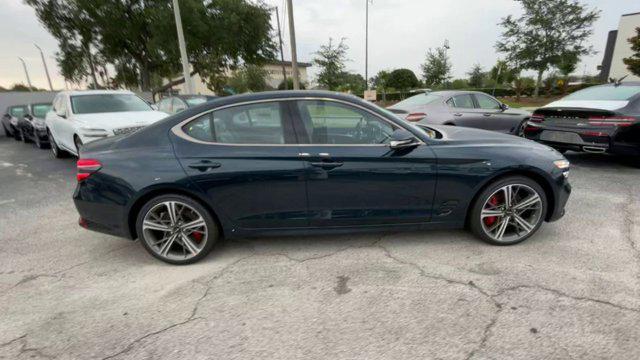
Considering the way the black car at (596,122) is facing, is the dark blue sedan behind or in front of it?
behind

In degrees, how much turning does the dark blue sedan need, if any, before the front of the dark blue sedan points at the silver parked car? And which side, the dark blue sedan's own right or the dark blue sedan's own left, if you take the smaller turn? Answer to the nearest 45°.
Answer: approximately 45° to the dark blue sedan's own left

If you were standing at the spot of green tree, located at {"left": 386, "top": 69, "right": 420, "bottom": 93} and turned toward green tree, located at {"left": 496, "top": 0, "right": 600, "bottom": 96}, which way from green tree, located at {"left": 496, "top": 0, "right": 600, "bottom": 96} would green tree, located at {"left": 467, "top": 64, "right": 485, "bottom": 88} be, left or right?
left

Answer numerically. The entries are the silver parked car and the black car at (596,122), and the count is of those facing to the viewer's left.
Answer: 0

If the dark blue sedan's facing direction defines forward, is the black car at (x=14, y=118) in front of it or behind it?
behind

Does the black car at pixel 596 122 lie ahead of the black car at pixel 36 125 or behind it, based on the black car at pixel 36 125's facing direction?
ahead

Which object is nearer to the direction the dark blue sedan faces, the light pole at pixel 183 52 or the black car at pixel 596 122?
the black car

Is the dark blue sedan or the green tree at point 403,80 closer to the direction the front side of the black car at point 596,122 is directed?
the green tree

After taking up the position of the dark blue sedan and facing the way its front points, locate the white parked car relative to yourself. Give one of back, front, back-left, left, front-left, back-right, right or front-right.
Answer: back-left

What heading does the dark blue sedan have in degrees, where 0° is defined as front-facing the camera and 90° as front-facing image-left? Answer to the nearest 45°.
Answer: approximately 270°

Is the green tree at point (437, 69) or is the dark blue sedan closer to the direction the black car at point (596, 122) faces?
the green tree

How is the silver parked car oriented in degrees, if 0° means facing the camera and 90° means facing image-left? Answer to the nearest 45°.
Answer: approximately 225°

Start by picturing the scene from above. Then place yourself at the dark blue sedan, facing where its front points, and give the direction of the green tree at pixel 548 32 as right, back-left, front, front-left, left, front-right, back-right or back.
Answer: front-left
